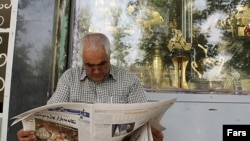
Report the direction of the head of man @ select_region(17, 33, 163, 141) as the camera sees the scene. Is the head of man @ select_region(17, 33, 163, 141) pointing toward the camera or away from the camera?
toward the camera

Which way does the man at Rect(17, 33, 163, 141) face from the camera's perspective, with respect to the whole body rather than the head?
toward the camera
